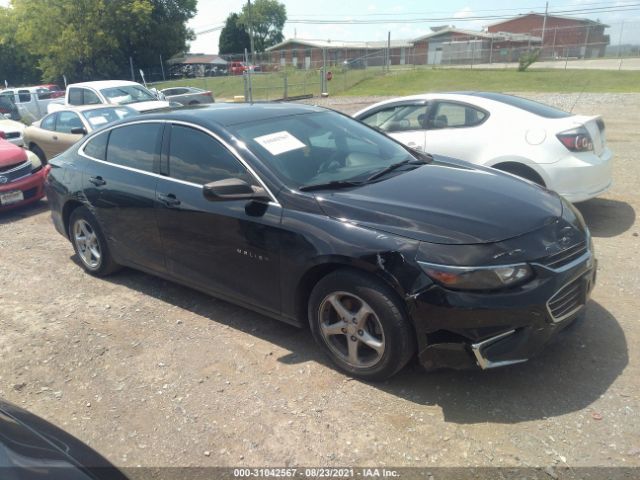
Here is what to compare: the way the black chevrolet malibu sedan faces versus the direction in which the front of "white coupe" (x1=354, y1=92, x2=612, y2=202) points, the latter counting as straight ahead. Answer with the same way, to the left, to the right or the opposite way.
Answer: the opposite way

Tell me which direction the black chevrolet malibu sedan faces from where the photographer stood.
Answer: facing the viewer and to the right of the viewer

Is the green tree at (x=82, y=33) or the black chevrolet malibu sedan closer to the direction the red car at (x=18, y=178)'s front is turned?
the black chevrolet malibu sedan

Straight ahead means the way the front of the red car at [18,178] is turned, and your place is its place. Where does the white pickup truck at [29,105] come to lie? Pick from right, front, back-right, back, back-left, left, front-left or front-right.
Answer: back-left

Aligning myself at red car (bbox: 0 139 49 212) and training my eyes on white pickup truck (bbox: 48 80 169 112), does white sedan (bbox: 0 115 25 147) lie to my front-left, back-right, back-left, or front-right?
front-left

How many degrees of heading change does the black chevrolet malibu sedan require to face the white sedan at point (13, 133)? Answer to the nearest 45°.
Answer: approximately 180°

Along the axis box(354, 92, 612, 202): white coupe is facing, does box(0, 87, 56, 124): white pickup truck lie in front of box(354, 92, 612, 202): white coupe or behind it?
in front

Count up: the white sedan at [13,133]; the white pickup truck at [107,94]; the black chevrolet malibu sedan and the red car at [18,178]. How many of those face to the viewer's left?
0

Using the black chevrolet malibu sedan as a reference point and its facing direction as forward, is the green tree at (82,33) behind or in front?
behind

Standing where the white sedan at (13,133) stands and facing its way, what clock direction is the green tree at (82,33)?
The green tree is roughly at 8 o'clock from the white sedan.

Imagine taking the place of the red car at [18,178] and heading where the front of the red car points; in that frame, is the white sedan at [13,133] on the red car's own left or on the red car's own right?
on the red car's own left

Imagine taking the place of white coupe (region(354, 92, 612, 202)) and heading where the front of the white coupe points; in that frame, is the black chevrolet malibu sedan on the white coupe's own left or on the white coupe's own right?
on the white coupe's own left

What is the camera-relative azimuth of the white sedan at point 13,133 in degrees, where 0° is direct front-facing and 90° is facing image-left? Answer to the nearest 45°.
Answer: approximately 315°

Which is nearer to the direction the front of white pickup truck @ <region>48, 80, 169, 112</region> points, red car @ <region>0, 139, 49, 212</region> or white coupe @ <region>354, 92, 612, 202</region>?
the white coupe

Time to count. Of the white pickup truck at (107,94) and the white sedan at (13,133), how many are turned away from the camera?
0

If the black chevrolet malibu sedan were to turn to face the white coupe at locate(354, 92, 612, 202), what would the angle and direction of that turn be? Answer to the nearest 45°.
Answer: approximately 90° to its left

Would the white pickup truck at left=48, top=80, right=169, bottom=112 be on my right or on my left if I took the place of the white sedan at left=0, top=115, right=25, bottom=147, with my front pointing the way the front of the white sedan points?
on my left

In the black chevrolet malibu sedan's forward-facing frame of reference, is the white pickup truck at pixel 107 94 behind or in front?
behind

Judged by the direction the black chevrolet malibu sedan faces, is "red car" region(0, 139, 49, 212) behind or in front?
behind
